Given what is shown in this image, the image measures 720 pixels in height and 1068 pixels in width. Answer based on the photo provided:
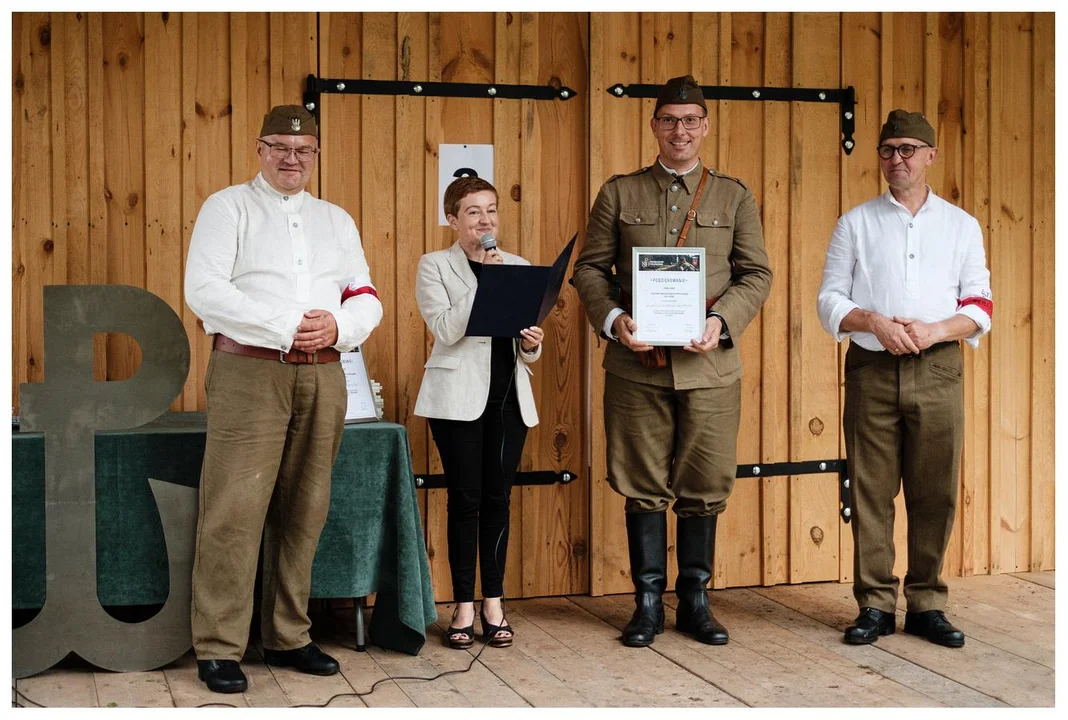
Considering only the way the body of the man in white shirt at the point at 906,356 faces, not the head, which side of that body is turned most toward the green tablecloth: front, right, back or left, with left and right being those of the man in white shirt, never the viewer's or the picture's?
right

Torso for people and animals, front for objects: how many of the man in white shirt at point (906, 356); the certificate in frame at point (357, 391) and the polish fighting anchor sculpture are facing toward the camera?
3

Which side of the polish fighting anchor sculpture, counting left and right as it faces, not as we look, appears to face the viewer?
front

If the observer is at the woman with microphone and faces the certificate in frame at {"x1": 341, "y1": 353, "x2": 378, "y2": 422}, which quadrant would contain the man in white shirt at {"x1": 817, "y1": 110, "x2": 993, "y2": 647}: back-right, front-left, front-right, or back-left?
back-right

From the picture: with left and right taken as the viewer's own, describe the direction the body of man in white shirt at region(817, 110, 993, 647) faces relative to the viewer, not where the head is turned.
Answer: facing the viewer

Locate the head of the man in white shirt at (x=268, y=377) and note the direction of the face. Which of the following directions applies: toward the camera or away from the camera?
toward the camera

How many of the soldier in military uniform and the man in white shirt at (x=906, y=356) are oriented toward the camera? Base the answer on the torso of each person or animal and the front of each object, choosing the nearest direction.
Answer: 2

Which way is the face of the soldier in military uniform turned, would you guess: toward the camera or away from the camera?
toward the camera

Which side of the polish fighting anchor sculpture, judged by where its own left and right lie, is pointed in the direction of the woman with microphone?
left

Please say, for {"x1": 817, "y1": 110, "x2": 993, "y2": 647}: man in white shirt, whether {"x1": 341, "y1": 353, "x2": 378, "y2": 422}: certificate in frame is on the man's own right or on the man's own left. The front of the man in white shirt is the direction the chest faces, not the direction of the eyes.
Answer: on the man's own right

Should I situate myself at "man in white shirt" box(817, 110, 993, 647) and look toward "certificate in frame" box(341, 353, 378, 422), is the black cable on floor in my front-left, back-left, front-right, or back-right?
front-left

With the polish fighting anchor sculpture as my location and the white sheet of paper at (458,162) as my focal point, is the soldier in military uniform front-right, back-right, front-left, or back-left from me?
front-right

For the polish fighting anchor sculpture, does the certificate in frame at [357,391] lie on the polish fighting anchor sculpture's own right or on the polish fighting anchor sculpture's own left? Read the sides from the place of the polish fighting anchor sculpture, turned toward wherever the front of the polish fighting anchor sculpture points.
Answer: on the polish fighting anchor sculpture's own left
